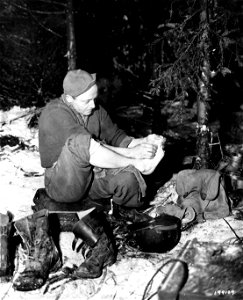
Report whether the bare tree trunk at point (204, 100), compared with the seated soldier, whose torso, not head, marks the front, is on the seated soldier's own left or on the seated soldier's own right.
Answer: on the seated soldier's own left

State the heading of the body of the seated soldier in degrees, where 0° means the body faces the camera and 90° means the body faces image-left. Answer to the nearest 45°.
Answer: approximately 315°

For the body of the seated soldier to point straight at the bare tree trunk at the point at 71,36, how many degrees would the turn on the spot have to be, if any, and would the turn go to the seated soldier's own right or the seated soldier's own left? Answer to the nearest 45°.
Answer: approximately 135° to the seated soldier's own left
